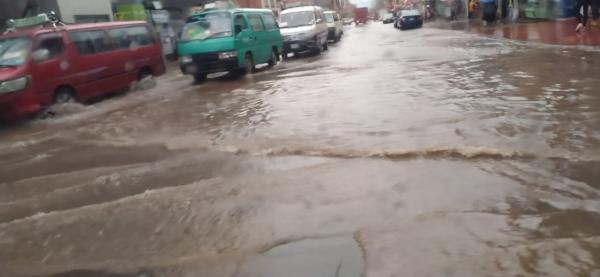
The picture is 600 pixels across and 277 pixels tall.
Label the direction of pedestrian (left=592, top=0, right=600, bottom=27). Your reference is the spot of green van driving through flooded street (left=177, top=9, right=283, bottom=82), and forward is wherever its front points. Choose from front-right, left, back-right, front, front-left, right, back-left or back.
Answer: back-left

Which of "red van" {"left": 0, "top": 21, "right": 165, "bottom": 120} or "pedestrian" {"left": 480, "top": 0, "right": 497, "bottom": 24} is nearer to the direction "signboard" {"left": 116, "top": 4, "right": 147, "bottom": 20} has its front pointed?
the red van

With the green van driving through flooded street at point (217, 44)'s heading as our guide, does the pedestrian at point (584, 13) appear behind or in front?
behind

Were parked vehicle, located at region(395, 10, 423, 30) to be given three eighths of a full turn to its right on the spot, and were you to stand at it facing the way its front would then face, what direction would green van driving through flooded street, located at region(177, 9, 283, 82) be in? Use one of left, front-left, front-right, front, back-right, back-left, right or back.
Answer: front-right

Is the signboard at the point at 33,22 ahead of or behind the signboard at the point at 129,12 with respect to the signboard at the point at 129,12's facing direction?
ahead

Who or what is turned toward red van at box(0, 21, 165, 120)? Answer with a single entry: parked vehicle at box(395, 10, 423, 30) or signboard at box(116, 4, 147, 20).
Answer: the signboard

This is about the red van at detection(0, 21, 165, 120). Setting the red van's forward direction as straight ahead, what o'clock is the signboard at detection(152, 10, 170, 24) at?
The signboard is roughly at 5 o'clock from the red van.

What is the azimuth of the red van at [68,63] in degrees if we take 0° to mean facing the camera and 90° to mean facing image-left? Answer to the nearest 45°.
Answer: approximately 45°

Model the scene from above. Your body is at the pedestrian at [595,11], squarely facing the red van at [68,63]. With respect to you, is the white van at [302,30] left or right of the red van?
right

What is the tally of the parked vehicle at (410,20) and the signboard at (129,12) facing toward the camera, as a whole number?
1

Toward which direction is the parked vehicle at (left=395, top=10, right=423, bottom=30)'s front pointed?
away from the camera

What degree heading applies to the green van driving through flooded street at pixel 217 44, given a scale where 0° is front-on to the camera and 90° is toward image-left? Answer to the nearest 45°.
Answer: approximately 45°
